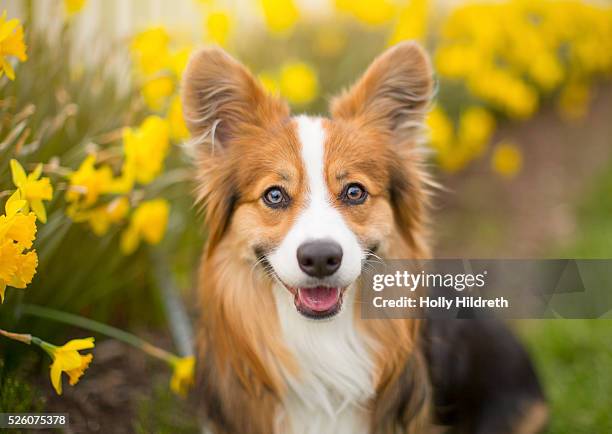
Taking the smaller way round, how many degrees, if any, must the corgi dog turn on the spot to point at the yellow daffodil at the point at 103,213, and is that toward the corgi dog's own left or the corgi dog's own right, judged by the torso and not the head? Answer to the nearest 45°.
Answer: approximately 90° to the corgi dog's own right

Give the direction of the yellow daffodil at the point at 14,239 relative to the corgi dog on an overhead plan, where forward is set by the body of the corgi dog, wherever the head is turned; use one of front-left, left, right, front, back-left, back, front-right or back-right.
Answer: front-right

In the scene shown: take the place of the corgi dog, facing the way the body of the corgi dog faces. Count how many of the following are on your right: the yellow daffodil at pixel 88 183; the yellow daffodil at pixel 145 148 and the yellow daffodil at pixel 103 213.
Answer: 3

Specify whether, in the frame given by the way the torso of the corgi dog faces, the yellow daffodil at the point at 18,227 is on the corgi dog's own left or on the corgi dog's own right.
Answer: on the corgi dog's own right

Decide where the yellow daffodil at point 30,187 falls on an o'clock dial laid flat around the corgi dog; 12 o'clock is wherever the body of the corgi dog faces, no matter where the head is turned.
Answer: The yellow daffodil is roughly at 2 o'clock from the corgi dog.

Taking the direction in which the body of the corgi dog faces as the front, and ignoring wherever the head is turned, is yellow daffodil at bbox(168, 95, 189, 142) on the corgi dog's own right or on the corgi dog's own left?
on the corgi dog's own right

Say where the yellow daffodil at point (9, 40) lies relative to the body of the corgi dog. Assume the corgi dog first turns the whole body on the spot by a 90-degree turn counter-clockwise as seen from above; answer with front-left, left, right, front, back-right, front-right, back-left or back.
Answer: back-right

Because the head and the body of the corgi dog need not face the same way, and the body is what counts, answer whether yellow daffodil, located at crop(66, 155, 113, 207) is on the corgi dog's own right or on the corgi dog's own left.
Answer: on the corgi dog's own right

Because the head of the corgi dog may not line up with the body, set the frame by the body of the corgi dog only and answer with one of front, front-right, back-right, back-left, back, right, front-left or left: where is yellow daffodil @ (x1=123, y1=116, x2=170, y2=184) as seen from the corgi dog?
right

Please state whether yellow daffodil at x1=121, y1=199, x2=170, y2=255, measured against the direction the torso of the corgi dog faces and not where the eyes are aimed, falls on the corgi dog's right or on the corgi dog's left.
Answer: on the corgi dog's right

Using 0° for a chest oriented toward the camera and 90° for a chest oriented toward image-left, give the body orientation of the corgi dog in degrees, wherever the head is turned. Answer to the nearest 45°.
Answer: approximately 0°
